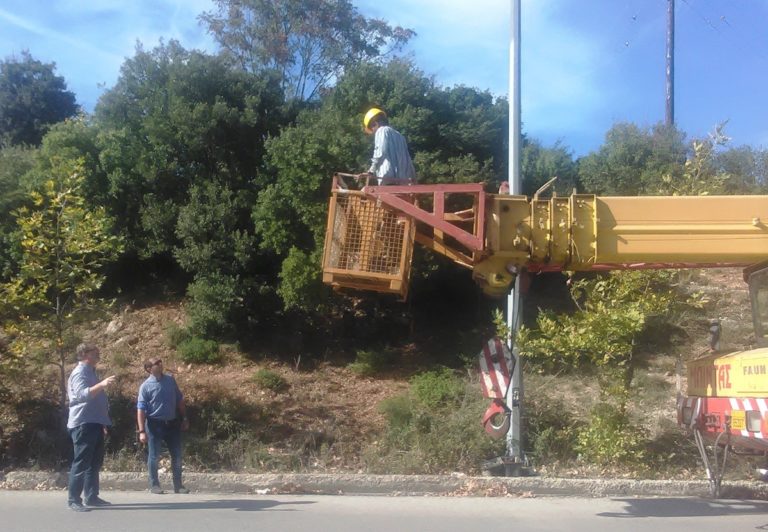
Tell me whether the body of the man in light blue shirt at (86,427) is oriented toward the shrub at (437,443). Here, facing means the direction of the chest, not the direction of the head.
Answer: yes

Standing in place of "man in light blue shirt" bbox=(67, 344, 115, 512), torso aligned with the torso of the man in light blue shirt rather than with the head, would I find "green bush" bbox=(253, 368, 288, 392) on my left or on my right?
on my left

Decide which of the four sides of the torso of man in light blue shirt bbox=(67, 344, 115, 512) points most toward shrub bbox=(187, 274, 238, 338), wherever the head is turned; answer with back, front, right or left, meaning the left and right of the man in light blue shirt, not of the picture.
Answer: left

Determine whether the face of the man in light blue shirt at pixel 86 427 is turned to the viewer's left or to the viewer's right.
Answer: to the viewer's right

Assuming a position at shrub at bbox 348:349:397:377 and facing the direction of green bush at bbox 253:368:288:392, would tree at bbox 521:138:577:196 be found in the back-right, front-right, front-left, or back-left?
back-right

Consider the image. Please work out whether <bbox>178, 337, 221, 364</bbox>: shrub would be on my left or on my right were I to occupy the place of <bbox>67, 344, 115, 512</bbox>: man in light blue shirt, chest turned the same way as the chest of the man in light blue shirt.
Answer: on my left

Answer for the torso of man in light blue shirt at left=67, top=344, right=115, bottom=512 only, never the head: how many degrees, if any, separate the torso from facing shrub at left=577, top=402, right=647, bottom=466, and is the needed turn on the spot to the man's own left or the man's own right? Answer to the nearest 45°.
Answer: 0° — they already face it

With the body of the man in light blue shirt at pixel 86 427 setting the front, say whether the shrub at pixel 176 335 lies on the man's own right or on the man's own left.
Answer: on the man's own left

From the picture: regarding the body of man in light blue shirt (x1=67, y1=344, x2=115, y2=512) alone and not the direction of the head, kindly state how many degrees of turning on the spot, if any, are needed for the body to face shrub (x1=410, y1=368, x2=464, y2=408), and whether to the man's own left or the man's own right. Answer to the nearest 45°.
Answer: approximately 45° to the man's own left

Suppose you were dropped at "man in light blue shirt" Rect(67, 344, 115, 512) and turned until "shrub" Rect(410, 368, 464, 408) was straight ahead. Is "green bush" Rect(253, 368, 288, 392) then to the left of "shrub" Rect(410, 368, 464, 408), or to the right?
left

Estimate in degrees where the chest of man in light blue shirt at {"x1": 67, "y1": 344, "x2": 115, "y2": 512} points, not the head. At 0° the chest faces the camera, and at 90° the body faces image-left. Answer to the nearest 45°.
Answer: approximately 270°

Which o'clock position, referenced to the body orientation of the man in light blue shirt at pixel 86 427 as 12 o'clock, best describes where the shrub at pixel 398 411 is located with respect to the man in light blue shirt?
The shrub is roughly at 11 o'clock from the man in light blue shirt.

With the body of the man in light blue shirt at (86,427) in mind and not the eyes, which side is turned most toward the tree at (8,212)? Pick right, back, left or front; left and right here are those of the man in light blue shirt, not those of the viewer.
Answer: left
